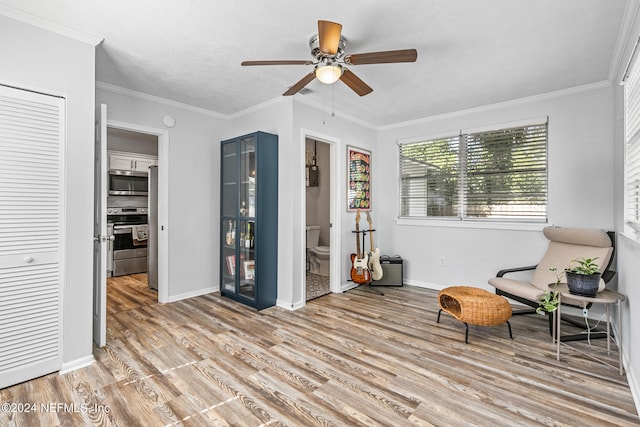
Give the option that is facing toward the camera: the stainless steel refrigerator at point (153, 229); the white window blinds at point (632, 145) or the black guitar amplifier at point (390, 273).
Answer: the black guitar amplifier

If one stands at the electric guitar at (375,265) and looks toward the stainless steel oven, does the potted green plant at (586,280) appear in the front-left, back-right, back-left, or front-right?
back-left

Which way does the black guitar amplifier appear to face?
toward the camera

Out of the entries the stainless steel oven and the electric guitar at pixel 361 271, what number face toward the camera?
2

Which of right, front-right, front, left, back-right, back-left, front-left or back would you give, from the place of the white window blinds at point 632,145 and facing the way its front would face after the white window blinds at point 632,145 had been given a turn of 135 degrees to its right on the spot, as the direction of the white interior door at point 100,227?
back

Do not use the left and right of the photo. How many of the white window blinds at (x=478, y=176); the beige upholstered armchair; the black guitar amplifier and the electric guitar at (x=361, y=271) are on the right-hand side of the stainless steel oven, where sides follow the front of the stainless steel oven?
0

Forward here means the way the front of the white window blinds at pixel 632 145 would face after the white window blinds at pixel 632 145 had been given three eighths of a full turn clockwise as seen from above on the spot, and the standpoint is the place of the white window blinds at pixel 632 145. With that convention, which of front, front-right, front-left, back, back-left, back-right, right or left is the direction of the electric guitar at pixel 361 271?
back-left

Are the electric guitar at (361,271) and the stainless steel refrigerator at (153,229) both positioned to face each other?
no

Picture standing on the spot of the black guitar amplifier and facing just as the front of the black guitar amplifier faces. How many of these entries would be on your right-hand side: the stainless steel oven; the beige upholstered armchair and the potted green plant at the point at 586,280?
1

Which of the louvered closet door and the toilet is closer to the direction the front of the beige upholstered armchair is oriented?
the louvered closet door

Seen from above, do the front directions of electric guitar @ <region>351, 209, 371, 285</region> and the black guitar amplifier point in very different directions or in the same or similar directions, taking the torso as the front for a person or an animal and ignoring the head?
same or similar directions

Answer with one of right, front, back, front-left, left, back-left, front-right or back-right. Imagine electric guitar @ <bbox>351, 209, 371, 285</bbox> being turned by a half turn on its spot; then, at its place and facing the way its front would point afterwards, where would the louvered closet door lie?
back-left

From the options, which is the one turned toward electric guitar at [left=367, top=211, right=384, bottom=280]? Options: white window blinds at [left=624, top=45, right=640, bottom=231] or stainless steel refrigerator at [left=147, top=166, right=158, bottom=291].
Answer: the white window blinds

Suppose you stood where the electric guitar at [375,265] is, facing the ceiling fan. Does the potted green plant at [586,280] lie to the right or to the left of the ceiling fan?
left

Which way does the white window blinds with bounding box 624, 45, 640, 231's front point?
to the viewer's left
